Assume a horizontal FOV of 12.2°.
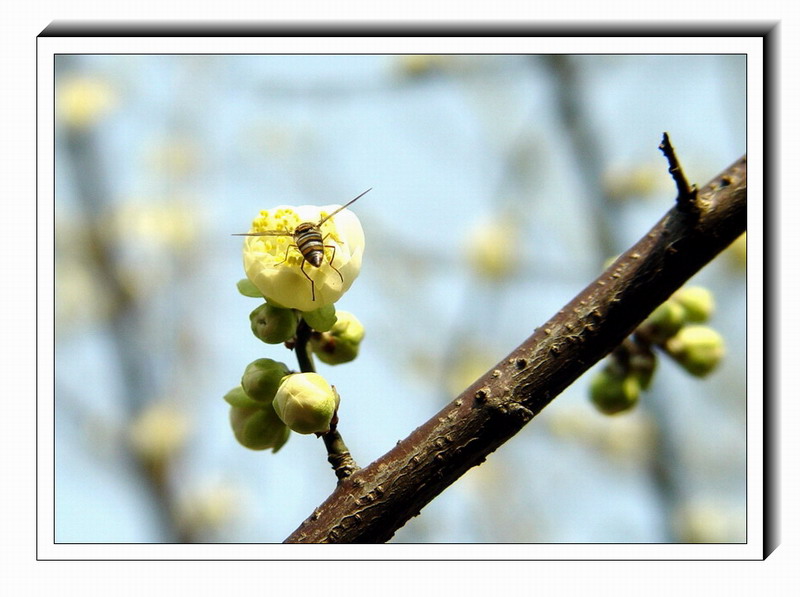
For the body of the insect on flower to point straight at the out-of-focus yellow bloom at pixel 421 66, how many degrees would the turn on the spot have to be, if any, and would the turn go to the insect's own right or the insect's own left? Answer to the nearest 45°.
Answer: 0° — it already faces it

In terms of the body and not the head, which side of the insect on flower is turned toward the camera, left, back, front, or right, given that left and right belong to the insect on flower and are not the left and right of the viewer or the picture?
back
